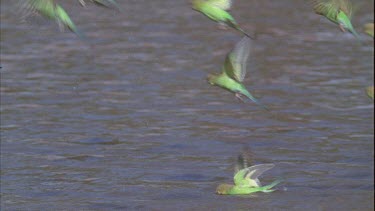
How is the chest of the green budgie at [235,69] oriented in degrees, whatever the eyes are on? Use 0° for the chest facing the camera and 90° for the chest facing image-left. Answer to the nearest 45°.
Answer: approximately 90°

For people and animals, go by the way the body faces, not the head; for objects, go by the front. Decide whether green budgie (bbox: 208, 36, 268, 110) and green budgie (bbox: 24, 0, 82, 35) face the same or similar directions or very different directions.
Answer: same or similar directions

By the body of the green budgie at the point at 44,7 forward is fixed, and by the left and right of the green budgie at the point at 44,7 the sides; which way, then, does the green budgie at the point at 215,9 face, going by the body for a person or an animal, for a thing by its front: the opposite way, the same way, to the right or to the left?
the same way

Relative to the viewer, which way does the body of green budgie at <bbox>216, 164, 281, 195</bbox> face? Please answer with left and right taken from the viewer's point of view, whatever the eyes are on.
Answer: facing to the left of the viewer
